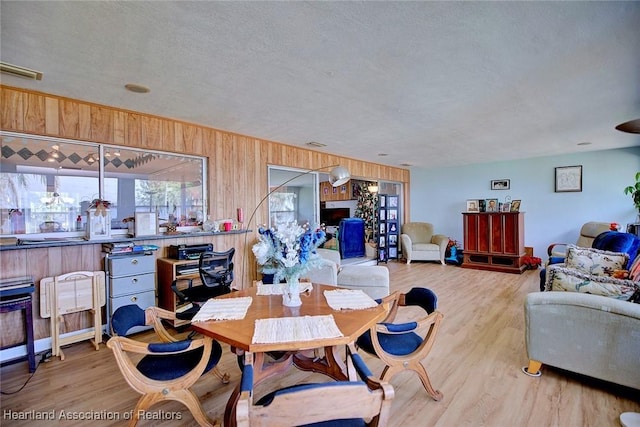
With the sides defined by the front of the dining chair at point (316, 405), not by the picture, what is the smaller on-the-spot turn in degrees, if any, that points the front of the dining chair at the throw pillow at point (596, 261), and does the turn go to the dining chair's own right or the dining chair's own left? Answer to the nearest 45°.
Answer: approximately 45° to the dining chair's own right

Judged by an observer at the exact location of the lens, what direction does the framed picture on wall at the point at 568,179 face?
facing the viewer

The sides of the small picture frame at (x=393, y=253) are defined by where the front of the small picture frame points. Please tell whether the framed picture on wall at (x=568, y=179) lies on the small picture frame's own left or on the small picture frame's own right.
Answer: on the small picture frame's own left

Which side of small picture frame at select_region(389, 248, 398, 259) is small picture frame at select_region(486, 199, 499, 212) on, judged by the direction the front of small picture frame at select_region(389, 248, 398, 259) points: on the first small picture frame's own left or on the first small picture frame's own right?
on the first small picture frame's own left

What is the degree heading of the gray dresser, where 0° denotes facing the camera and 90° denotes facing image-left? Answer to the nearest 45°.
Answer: approximately 315°

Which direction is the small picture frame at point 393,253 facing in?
toward the camera

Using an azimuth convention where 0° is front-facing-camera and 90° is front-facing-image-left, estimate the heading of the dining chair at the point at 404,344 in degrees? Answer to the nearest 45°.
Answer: approximately 45°

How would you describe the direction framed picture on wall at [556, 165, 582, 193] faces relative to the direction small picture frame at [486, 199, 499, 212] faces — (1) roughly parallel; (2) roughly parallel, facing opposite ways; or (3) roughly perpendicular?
roughly parallel

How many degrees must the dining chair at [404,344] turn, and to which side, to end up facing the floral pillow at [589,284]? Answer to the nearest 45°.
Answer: approximately 180°

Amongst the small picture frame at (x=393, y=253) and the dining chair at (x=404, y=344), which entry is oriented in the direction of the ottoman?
the small picture frame

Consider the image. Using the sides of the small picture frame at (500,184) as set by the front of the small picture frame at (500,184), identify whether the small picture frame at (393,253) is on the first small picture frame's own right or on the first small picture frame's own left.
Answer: on the first small picture frame's own right

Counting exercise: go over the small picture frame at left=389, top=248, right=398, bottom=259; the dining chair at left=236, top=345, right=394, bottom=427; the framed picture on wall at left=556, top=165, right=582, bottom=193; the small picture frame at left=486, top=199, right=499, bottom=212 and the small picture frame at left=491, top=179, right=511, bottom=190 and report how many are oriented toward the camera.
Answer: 4

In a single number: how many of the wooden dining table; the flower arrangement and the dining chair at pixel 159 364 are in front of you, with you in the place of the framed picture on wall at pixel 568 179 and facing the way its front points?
3

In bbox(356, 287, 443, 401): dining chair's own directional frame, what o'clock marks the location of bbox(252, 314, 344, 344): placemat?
The placemat is roughly at 12 o'clock from the dining chair.

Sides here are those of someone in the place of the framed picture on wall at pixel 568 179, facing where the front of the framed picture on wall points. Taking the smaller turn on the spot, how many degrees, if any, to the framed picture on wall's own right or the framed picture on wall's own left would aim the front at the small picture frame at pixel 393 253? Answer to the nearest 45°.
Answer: approximately 90° to the framed picture on wall's own right
